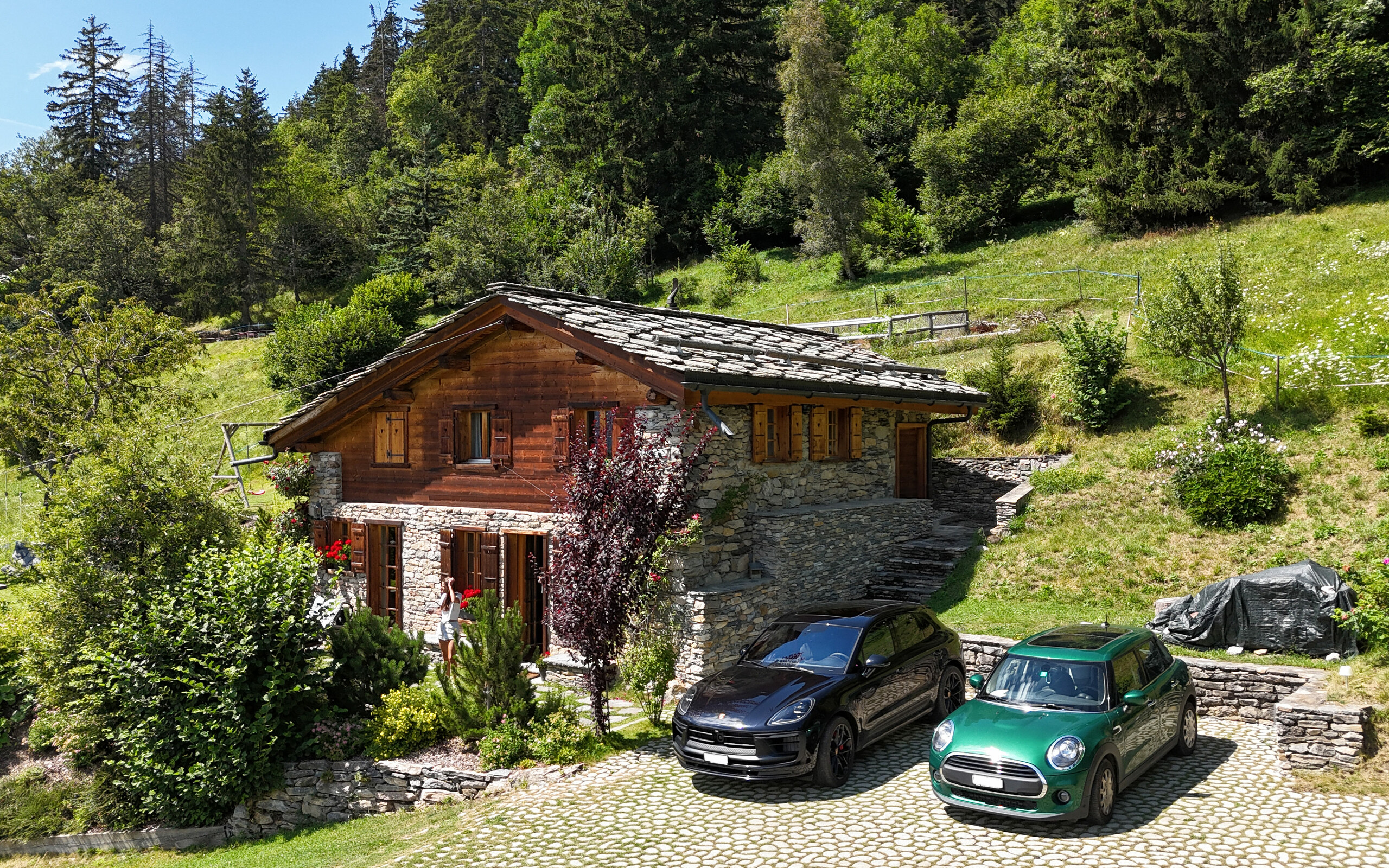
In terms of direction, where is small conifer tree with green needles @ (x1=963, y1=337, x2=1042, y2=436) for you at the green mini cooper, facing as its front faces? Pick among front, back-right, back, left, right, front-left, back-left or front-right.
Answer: back-right

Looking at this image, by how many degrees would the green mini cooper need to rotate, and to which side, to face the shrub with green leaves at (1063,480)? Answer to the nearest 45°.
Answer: approximately 135° to its right

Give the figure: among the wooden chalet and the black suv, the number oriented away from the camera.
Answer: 0

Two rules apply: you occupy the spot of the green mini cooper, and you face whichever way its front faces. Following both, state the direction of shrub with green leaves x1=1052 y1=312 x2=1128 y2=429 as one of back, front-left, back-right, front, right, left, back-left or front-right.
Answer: back-right

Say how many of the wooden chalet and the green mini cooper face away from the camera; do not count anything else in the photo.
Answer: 0

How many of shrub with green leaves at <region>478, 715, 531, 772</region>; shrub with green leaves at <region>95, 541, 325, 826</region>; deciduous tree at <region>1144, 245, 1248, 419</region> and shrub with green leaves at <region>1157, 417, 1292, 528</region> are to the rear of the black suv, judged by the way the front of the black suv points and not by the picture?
2

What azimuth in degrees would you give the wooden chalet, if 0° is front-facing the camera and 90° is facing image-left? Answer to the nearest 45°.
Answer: approximately 45°

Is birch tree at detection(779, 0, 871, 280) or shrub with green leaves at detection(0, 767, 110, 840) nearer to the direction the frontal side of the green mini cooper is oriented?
the shrub with green leaves

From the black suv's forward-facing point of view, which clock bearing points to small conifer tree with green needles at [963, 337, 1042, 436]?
The small conifer tree with green needles is roughly at 5 o'clock from the black suv.

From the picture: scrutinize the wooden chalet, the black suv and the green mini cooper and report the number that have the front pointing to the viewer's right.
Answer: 0

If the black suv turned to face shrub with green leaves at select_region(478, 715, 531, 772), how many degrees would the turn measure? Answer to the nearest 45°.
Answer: approximately 45° to its right

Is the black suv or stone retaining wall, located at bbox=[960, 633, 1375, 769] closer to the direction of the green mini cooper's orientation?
the black suv

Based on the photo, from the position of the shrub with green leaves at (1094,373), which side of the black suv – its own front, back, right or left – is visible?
back
